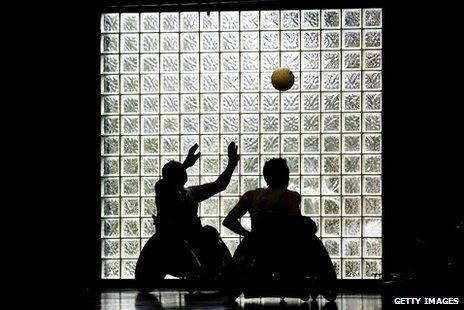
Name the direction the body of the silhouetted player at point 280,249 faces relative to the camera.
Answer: away from the camera
